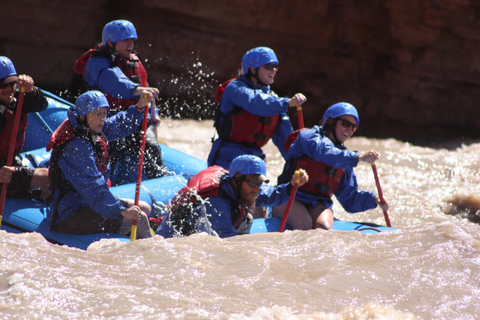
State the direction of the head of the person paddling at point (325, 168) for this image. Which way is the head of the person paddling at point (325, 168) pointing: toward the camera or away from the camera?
toward the camera

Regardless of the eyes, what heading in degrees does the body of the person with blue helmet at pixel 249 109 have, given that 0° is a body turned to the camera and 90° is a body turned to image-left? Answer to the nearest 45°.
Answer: approximately 315°

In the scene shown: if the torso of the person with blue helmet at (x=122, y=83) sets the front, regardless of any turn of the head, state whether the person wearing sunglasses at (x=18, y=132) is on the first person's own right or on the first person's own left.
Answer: on the first person's own right

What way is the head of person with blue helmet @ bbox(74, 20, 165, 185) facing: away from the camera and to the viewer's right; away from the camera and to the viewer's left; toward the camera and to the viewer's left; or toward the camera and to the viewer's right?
toward the camera and to the viewer's right

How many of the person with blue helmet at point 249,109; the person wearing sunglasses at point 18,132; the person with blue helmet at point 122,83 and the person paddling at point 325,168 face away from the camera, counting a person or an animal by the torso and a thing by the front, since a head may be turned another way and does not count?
0

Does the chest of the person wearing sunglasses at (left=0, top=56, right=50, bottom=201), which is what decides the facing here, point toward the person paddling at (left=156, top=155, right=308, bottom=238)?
yes

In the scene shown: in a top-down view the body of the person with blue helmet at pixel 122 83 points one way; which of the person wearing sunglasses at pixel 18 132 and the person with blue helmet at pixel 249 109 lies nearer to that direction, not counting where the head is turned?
the person with blue helmet

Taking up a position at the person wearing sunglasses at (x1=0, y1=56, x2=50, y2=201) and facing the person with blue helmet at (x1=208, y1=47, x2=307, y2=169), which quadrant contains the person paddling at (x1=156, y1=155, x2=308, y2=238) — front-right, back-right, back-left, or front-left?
front-right

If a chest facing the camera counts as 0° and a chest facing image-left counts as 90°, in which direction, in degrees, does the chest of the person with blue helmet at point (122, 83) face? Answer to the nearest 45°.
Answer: approximately 315°

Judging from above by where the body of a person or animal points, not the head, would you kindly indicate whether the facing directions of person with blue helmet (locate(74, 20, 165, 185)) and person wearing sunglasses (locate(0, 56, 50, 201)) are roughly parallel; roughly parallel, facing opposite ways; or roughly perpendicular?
roughly parallel

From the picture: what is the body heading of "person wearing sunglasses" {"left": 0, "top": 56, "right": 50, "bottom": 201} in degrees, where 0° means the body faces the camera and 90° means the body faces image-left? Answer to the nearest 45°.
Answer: approximately 315°

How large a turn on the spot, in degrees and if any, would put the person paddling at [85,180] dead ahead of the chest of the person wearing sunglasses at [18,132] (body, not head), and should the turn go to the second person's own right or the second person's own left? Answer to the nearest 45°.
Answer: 0° — they already face them

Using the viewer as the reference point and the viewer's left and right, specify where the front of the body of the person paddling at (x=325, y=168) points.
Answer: facing the viewer and to the right of the viewer

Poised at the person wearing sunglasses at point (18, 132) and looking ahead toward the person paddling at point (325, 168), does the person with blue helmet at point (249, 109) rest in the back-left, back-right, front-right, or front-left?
front-left

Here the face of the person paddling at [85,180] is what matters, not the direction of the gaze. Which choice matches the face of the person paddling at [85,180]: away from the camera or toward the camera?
toward the camera

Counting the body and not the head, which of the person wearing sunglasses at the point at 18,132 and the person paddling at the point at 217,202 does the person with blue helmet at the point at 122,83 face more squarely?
the person paddling

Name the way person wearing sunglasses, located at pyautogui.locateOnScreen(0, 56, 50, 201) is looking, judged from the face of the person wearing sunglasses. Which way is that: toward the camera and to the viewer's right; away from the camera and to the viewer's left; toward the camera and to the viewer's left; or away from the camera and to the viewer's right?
toward the camera and to the viewer's right

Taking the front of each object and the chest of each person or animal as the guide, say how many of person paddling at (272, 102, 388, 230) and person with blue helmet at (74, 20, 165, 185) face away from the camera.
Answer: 0

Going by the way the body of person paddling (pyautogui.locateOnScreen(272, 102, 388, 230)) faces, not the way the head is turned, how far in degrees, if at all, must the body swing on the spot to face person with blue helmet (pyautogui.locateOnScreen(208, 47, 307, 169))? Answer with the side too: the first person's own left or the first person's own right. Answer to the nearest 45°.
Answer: approximately 180°
